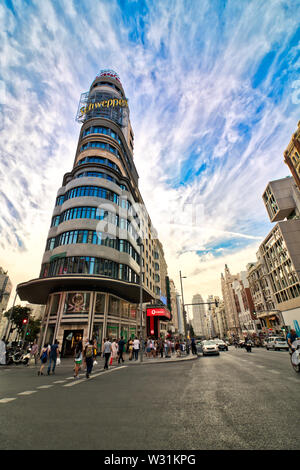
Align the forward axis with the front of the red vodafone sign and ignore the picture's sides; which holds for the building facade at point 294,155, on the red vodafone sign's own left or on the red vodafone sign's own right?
on the red vodafone sign's own left

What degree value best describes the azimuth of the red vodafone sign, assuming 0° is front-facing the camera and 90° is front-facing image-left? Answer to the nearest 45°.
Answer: approximately 0°

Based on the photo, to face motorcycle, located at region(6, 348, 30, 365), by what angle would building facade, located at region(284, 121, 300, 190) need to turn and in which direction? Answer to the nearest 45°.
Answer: approximately 45° to its left

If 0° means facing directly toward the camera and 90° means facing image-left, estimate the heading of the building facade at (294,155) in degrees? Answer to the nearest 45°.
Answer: approximately 90°

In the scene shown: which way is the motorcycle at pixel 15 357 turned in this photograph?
to the viewer's right

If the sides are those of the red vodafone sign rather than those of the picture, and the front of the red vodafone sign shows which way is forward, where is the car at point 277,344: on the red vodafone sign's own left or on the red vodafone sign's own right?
on the red vodafone sign's own left
